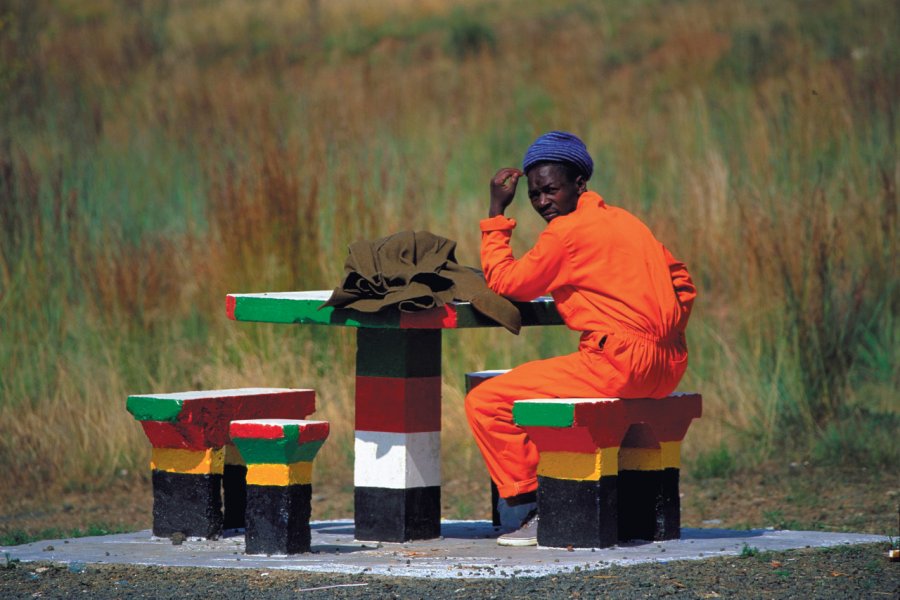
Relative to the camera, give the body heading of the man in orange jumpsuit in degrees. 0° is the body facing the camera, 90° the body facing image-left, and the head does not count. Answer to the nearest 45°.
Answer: approximately 90°

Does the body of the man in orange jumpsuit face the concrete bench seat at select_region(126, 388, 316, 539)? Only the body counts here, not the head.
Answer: yes

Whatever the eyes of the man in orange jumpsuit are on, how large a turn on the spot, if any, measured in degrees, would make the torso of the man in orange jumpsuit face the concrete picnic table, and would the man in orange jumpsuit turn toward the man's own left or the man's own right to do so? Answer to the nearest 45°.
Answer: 0° — they already face it
